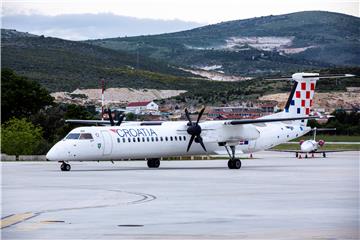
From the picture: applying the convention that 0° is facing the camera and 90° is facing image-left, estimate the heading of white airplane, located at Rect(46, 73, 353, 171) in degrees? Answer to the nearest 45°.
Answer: approximately 45°
